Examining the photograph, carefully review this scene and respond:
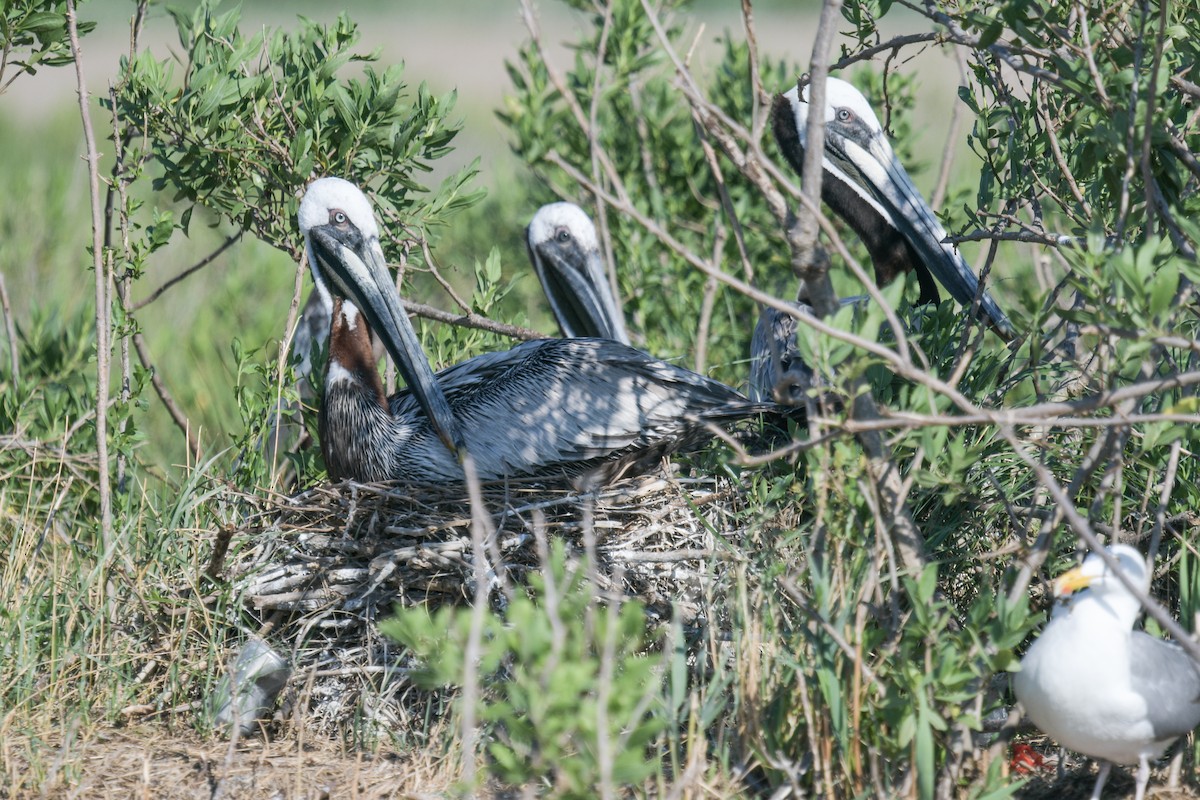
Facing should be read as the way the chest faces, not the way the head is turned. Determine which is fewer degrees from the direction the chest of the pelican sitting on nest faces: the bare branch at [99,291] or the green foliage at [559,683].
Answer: the bare branch

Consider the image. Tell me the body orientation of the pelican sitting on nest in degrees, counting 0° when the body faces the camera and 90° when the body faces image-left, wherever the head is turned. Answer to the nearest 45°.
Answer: approximately 90°

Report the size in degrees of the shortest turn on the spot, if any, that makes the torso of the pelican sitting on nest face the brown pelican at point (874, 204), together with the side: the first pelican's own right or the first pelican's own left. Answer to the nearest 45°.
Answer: approximately 180°

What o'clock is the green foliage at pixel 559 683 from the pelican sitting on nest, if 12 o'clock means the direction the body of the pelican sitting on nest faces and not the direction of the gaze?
The green foliage is roughly at 9 o'clock from the pelican sitting on nest.
